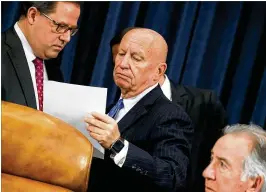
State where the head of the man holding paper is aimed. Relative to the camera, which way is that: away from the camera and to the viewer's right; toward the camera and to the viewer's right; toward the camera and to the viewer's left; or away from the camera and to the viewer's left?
toward the camera and to the viewer's left

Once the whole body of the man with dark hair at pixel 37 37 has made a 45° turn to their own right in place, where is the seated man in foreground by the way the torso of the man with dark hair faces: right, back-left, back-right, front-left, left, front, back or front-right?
front-left

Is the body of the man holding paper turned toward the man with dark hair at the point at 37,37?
no

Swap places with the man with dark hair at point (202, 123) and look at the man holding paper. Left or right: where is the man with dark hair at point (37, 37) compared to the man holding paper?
right

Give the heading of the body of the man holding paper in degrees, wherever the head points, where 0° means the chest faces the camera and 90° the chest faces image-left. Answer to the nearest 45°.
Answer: approximately 45°

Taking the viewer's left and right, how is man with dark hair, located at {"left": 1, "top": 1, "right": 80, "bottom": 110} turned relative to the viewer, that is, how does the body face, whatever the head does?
facing the viewer and to the right of the viewer

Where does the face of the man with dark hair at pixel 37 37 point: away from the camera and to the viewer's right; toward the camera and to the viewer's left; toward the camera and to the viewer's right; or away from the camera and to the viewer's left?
toward the camera and to the viewer's right

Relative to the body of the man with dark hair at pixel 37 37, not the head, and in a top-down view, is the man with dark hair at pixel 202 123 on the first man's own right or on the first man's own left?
on the first man's own left

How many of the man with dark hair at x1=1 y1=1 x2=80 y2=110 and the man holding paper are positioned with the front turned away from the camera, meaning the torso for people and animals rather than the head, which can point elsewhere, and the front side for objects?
0
